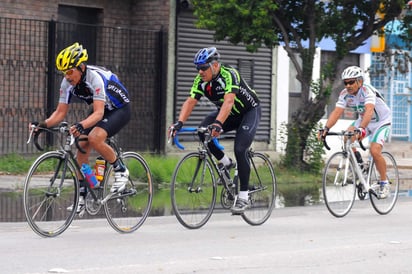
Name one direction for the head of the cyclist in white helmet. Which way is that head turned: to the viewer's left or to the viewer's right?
to the viewer's left

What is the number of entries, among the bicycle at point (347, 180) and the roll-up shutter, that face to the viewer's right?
0

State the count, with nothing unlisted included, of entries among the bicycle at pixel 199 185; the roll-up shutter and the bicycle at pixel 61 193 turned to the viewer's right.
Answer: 0

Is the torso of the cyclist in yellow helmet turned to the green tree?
no

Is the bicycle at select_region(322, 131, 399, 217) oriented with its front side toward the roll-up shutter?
no

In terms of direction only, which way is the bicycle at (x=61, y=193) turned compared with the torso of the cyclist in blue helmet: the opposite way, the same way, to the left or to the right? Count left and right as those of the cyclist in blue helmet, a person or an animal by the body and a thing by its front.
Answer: the same way

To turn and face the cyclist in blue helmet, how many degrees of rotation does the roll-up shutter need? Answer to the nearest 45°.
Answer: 0° — it already faces them

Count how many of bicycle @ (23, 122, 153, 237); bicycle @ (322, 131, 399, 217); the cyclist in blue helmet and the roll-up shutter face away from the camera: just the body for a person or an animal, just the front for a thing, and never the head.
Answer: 0

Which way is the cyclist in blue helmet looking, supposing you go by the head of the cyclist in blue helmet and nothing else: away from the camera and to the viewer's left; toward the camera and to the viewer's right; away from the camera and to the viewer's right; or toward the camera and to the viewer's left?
toward the camera and to the viewer's left

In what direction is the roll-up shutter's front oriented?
toward the camera

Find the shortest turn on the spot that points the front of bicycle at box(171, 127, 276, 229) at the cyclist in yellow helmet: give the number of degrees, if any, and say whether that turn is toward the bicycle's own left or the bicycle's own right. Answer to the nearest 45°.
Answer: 0° — it already faces them

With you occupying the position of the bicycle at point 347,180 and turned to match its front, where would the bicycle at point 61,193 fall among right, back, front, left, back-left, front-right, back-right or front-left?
front

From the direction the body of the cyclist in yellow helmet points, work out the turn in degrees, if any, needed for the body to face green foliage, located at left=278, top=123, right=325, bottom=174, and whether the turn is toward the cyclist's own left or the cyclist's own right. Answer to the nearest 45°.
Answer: approximately 180°

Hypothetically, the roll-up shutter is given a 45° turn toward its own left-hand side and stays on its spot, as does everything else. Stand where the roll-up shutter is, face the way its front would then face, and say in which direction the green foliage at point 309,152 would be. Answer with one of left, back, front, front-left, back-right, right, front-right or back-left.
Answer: front

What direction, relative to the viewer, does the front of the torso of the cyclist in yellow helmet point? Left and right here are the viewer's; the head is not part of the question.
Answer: facing the viewer and to the left of the viewer

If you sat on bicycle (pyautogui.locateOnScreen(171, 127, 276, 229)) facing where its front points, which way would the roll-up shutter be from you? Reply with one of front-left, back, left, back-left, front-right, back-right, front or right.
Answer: back-right

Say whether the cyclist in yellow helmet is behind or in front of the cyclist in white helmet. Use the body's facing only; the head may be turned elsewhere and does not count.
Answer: in front

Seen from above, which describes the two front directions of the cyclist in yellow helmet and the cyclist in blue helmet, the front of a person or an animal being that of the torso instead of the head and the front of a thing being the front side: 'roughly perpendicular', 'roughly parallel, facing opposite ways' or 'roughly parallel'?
roughly parallel

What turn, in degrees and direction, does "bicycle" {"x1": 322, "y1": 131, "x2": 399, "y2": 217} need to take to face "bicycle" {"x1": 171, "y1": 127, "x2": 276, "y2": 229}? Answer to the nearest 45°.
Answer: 0° — it already faces it
